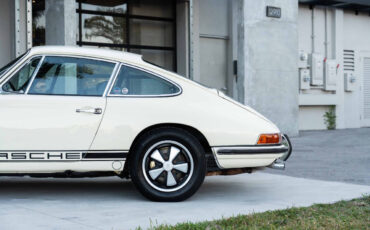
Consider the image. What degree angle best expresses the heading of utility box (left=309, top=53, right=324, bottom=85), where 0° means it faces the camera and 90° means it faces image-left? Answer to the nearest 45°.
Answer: approximately 0°

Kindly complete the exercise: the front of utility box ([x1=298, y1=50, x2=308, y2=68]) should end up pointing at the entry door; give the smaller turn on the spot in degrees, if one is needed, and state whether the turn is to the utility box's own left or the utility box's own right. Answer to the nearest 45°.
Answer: approximately 45° to the utility box's own right

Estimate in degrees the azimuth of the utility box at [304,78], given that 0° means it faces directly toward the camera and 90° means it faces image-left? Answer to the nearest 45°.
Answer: approximately 0°

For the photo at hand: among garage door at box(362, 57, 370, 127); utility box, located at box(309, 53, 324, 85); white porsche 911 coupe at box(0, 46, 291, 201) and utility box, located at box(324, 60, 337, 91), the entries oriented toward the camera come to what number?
3

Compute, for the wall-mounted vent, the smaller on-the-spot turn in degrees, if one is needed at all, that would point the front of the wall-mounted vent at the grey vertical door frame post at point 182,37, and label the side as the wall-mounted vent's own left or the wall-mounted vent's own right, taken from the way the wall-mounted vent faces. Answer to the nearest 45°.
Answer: approximately 45° to the wall-mounted vent's own right

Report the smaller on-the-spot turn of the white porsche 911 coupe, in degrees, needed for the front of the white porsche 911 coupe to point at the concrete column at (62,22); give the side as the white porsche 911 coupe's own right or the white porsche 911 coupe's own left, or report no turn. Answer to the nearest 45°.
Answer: approximately 90° to the white porsche 911 coupe's own right

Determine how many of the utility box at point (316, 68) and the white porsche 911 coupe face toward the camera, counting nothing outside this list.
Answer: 1

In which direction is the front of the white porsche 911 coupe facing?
to the viewer's left

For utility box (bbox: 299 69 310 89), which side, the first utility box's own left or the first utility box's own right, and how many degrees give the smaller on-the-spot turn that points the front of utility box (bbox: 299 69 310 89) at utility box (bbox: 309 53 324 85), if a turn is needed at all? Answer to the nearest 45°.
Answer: approximately 135° to the first utility box's own left
